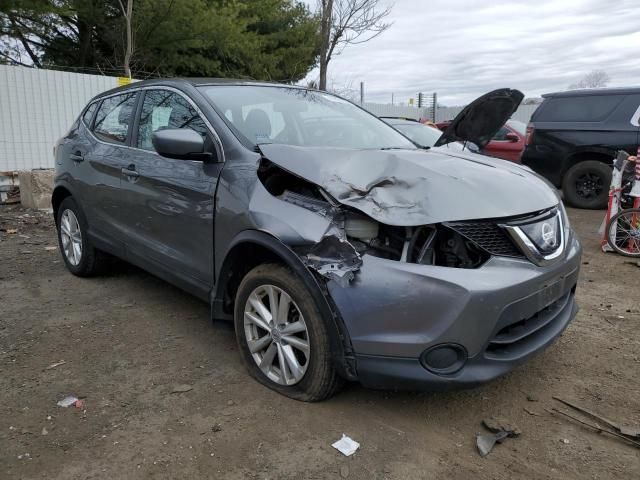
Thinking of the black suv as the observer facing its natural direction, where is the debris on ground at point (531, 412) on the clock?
The debris on ground is roughly at 3 o'clock from the black suv.

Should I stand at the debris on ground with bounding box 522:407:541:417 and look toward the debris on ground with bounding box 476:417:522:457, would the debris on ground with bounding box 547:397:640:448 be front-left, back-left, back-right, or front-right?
back-left

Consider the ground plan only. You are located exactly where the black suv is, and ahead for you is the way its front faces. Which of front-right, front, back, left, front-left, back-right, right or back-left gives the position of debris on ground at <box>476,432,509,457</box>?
right

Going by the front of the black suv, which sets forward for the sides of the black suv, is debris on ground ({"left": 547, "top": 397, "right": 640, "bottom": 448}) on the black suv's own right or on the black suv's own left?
on the black suv's own right

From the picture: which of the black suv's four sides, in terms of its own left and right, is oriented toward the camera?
right

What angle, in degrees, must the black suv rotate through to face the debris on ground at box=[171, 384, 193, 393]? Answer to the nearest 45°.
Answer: approximately 90° to its right

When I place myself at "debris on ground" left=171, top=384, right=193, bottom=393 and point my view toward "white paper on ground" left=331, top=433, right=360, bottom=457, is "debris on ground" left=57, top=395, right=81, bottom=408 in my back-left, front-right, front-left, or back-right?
back-right

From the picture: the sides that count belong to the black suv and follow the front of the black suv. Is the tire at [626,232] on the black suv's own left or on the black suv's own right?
on the black suv's own right

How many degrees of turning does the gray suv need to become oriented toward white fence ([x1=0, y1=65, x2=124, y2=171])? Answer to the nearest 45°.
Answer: approximately 180°

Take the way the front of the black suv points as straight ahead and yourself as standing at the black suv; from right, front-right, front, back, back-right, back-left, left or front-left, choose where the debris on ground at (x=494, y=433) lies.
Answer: right

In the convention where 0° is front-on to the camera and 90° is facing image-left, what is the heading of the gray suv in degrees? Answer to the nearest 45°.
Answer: approximately 315°

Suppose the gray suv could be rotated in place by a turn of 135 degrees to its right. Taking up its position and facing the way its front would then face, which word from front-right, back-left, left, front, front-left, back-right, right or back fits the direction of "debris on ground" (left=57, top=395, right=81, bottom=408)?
front

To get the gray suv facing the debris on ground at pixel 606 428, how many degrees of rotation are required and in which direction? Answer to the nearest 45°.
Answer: approximately 45° to its left
